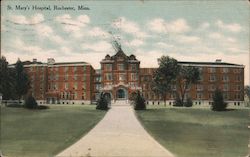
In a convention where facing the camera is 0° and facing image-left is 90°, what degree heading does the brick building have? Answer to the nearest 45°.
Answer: approximately 0°

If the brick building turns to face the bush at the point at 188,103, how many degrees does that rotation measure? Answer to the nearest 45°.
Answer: approximately 90° to its left
